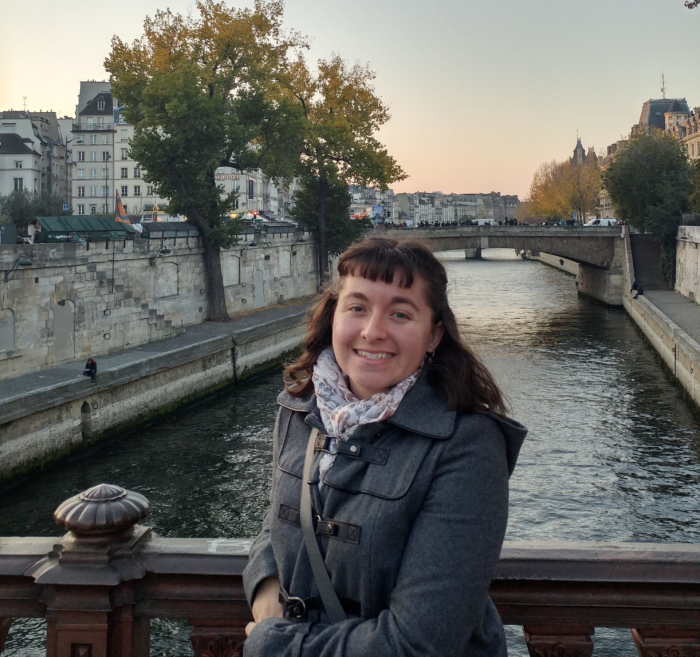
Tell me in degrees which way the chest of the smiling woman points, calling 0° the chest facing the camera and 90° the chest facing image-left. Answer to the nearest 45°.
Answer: approximately 45°

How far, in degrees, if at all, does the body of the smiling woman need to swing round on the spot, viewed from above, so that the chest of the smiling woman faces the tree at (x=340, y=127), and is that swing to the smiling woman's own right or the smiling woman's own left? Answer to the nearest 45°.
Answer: approximately 135° to the smiling woman's own right

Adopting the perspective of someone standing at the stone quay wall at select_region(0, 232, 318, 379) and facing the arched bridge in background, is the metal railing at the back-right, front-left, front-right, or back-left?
back-right

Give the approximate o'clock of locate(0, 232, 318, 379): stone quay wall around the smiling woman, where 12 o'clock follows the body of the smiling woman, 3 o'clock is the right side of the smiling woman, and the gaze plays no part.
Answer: The stone quay wall is roughly at 4 o'clock from the smiling woman.

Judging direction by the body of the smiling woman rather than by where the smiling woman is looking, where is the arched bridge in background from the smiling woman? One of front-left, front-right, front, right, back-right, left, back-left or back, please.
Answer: back-right

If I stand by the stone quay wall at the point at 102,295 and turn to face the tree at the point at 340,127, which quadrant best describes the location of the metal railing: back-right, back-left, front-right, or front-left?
back-right

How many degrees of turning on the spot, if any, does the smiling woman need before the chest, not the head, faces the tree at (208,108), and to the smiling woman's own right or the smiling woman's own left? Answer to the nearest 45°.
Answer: approximately 135° to the smiling woman's own right

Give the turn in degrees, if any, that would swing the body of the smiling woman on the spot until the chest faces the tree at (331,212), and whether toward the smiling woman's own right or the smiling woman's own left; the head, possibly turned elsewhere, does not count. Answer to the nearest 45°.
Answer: approximately 135° to the smiling woman's own right
